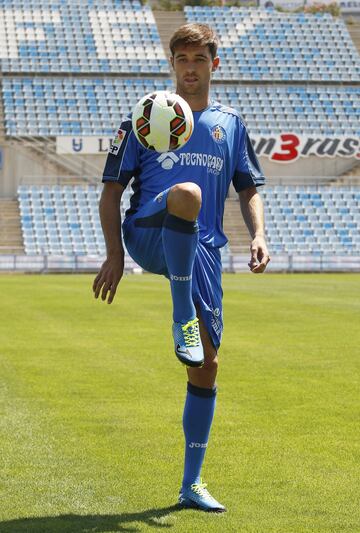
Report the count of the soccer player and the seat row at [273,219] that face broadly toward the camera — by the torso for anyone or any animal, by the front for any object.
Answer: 2

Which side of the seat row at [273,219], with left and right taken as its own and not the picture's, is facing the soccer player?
front

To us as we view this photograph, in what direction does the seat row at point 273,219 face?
facing the viewer

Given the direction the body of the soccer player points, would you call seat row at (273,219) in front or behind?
behind

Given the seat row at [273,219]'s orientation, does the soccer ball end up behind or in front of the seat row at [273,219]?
in front
